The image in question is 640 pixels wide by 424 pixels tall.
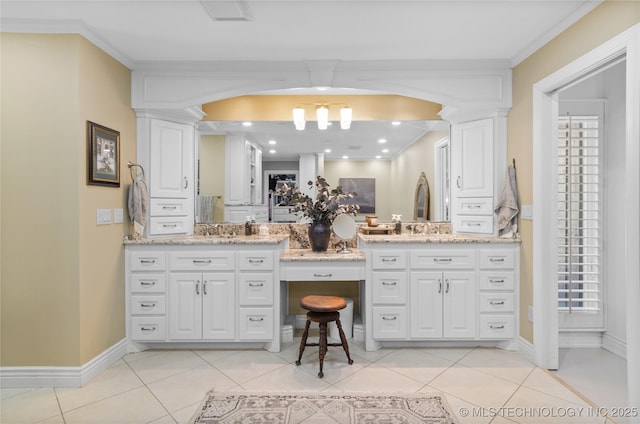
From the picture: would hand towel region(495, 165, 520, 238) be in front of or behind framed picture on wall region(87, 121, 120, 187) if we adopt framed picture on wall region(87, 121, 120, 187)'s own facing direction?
in front

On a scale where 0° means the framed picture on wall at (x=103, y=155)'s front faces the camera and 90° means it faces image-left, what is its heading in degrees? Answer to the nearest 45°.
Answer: approximately 315°

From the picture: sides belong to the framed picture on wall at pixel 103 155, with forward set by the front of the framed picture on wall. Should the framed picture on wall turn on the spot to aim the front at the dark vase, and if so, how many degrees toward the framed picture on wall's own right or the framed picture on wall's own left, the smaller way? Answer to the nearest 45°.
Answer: approximately 45° to the framed picture on wall's own left

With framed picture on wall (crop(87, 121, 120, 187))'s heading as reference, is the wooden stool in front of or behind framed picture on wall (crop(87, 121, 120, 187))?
in front

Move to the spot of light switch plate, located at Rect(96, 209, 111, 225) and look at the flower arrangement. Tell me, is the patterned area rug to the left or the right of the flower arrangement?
right

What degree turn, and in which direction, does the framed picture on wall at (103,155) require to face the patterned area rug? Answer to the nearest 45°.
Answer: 0° — it already faces it
